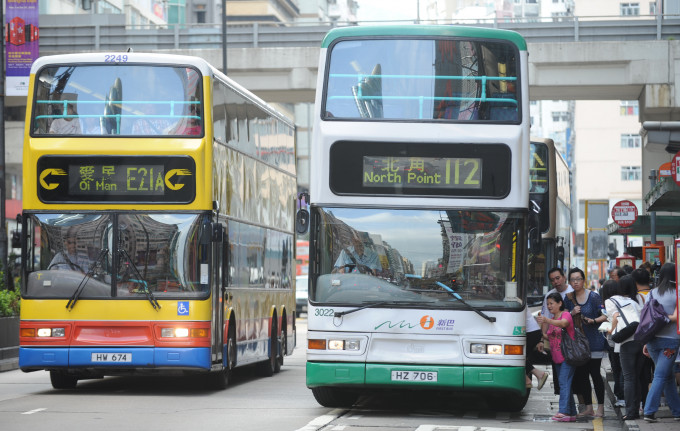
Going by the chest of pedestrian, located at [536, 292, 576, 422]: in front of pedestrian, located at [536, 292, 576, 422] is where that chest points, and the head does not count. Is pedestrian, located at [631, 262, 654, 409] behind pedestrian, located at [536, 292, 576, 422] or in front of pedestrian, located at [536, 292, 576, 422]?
behind

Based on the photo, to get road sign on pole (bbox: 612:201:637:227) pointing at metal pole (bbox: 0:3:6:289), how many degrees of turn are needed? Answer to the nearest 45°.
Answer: approximately 45° to its right

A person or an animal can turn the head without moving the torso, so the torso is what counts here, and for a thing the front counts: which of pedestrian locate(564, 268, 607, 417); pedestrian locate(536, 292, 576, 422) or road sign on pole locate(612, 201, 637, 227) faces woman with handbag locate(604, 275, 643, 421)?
the road sign on pole

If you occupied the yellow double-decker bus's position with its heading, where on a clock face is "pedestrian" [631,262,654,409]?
The pedestrian is roughly at 10 o'clock from the yellow double-decker bus.

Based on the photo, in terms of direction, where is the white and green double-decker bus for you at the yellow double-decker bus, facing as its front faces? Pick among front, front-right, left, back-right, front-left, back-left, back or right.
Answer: front-left

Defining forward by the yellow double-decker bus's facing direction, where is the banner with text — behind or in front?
behind

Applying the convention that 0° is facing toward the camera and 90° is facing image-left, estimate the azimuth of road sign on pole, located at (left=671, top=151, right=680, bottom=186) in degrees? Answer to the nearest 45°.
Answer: approximately 0°

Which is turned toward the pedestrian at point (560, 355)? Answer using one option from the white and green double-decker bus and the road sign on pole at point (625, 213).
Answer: the road sign on pole
